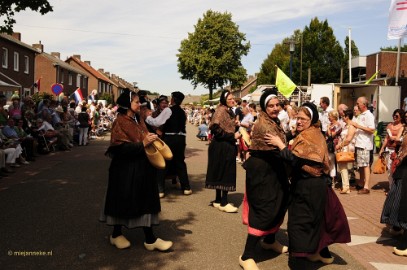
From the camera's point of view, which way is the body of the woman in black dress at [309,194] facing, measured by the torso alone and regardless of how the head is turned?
to the viewer's left

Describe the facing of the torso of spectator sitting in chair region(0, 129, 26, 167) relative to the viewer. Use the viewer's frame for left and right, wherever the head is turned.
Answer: facing to the right of the viewer

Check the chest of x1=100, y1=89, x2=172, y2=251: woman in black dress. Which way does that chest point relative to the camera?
to the viewer's right

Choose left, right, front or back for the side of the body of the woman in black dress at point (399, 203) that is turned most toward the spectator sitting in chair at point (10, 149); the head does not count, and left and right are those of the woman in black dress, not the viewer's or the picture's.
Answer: front

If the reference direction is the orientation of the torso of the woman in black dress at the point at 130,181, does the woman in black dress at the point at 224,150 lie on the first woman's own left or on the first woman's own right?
on the first woman's own left

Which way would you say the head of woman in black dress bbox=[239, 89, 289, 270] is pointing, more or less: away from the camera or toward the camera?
toward the camera

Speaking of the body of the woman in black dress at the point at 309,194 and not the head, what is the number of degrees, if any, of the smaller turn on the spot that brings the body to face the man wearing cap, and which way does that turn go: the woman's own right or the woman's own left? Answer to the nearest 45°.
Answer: approximately 45° to the woman's own right

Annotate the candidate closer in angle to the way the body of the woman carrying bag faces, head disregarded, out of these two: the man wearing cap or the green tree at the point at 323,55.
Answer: the man wearing cap

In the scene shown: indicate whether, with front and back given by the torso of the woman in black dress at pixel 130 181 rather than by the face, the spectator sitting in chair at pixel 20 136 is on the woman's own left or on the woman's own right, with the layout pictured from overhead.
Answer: on the woman's own left

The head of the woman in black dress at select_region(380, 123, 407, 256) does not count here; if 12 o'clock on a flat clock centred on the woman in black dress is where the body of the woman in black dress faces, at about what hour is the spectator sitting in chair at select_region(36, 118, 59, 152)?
The spectator sitting in chair is roughly at 1 o'clock from the woman in black dress.
